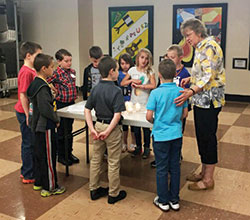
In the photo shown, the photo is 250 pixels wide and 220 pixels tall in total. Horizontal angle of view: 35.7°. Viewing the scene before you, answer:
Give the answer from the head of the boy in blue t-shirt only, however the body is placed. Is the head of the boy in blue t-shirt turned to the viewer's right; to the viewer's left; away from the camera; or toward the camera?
away from the camera

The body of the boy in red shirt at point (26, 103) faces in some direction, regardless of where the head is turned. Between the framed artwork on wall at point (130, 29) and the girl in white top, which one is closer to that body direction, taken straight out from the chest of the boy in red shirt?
the girl in white top

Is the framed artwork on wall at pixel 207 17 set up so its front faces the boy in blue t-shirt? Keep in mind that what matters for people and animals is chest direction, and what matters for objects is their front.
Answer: yes

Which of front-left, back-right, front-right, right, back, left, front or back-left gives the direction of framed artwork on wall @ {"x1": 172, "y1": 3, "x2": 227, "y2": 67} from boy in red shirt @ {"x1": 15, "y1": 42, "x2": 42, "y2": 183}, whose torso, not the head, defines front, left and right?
front-left

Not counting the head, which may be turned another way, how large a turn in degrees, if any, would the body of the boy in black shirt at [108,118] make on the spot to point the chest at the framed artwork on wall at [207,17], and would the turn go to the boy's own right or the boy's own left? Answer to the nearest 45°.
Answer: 0° — they already face it

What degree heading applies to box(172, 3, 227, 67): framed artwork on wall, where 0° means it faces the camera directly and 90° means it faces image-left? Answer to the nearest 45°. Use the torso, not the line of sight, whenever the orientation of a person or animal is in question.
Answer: approximately 0°

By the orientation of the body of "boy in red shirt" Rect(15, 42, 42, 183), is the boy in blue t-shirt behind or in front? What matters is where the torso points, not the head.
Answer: in front

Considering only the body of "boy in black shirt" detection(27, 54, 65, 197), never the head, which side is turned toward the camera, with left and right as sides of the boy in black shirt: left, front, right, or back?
right
